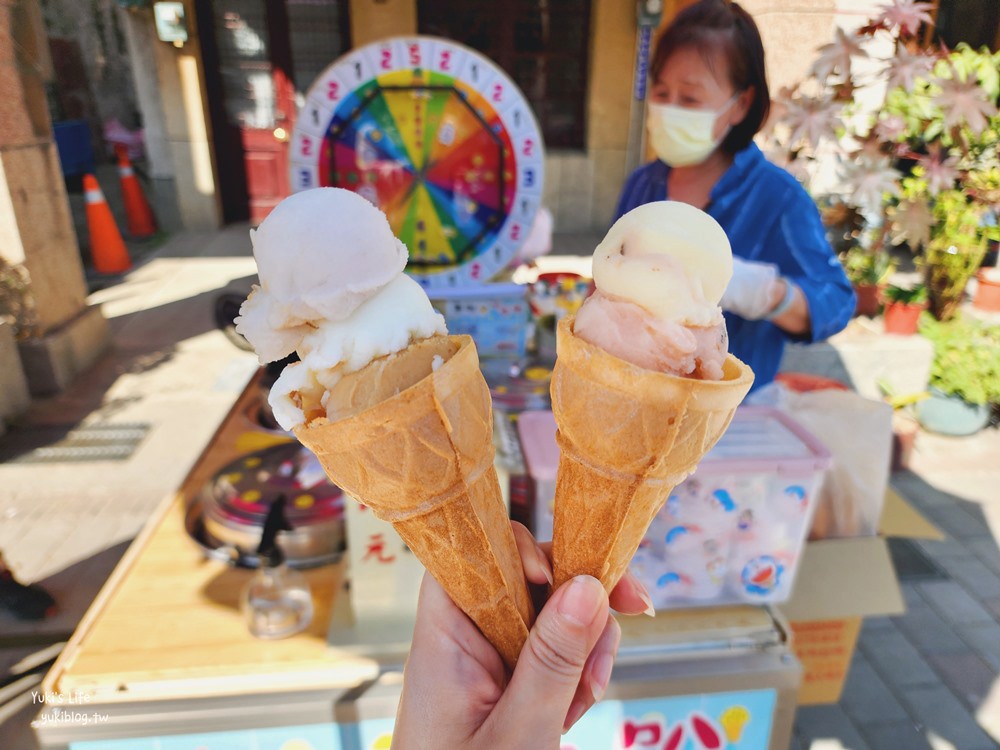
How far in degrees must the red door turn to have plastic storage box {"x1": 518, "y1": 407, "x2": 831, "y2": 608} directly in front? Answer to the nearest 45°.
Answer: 0° — it already faces it

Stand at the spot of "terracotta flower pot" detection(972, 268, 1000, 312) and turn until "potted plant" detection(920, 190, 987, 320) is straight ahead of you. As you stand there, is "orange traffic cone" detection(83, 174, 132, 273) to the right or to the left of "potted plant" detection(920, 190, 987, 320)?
right

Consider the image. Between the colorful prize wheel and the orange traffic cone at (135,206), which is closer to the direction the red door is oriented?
the colorful prize wheel

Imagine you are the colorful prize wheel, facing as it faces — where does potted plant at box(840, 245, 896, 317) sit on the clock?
The potted plant is roughly at 8 o'clock from the colorful prize wheel.

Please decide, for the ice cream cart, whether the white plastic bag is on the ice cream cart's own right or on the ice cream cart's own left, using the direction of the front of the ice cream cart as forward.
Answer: on the ice cream cart's own left

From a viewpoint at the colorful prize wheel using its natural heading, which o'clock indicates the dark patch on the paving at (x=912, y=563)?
The dark patch on the paving is roughly at 9 o'clock from the colorful prize wheel.

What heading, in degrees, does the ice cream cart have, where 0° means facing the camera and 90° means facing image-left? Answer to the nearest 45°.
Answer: approximately 0°

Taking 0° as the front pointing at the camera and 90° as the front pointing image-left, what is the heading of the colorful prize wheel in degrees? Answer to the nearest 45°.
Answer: approximately 0°

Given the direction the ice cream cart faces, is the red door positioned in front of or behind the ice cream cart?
behind

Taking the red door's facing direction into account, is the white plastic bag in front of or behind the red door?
in front
